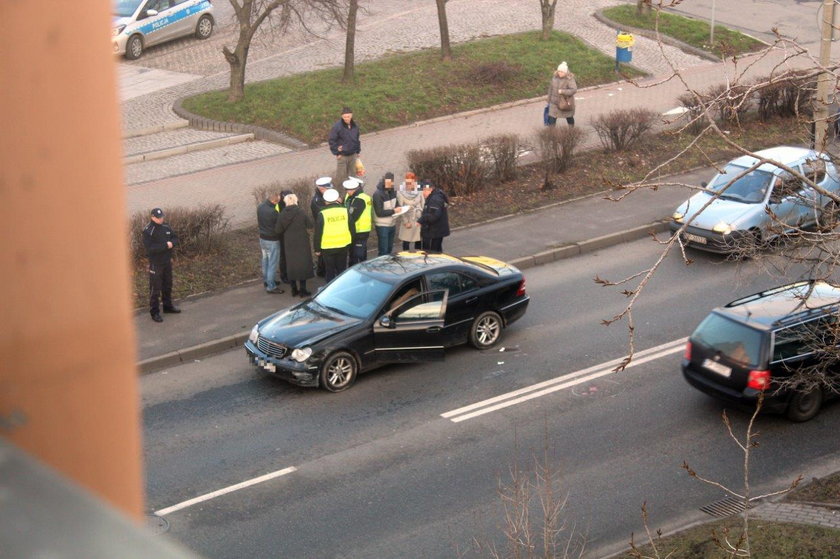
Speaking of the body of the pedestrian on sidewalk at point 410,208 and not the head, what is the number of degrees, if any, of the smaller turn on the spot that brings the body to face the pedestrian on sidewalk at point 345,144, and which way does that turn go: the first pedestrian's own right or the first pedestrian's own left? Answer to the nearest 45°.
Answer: approximately 180°

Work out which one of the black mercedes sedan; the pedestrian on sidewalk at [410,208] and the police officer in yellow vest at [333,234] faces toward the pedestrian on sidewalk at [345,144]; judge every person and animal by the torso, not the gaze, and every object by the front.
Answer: the police officer in yellow vest

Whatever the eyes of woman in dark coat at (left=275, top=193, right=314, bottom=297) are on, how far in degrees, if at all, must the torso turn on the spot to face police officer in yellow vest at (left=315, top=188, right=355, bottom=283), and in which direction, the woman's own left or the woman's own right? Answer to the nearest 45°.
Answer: approximately 90° to the woman's own right

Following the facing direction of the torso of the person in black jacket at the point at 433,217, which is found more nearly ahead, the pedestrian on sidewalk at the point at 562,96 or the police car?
the police car

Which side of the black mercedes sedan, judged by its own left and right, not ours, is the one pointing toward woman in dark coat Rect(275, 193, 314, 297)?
right

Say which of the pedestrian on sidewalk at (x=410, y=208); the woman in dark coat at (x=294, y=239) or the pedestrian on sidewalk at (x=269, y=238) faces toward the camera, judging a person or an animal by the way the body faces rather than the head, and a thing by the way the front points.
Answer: the pedestrian on sidewalk at (x=410, y=208)

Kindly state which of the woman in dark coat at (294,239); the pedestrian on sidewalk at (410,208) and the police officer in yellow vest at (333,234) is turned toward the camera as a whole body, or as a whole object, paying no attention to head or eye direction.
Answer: the pedestrian on sidewalk

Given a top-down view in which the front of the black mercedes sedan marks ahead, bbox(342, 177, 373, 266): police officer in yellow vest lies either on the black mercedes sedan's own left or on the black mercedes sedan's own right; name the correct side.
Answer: on the black mercedes sedan's own right

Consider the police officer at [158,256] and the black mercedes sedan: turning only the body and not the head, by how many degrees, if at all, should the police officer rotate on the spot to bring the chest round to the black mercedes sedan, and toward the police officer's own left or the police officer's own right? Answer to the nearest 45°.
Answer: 0° — they already face it

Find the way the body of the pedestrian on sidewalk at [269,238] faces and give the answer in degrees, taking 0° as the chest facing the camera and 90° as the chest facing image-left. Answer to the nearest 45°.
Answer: approximately 270°

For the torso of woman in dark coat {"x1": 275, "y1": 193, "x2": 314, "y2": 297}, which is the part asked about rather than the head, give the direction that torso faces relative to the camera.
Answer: away from the camera

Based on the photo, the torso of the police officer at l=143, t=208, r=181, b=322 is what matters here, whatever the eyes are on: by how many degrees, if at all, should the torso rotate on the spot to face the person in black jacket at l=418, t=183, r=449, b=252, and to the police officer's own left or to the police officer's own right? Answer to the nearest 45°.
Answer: approximately 45° to the police officer's own left

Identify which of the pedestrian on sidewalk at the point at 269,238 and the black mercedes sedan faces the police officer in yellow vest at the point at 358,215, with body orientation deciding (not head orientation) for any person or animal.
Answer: the pedestrian on sidewalk

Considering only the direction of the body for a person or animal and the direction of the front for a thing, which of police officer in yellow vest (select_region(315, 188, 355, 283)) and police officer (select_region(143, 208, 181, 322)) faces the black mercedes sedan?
the police officer

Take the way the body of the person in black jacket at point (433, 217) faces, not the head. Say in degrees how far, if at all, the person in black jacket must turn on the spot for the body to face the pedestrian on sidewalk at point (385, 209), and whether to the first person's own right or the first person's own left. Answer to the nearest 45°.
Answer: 0° — they already face them

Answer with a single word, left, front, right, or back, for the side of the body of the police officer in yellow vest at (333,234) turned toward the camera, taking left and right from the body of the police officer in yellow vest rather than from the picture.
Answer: back

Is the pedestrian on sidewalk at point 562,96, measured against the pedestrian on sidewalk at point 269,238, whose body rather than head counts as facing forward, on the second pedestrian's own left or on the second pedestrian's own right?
on the second pedestrian's own left
